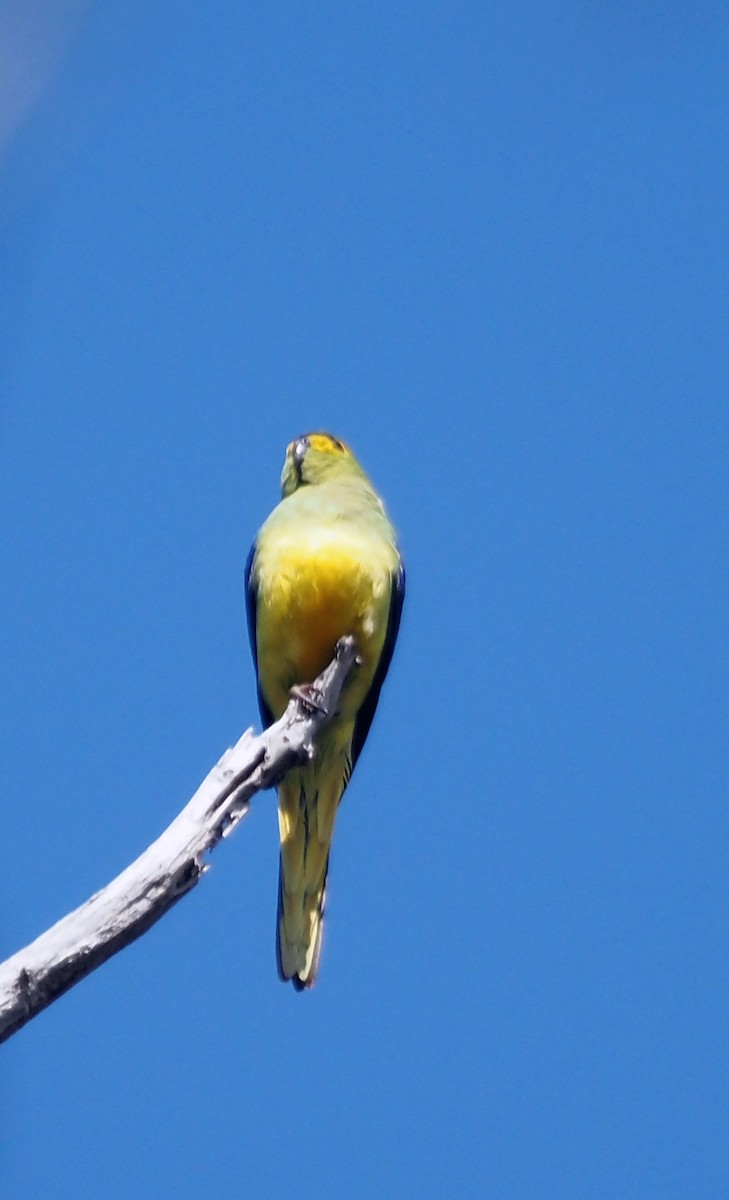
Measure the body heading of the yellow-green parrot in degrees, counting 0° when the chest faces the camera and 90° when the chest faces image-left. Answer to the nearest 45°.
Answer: approximately 0°
